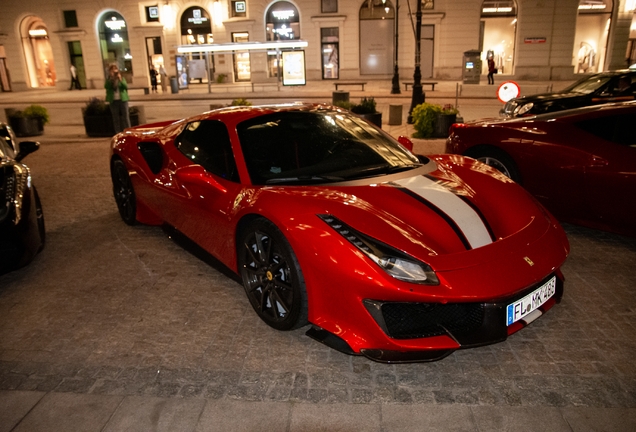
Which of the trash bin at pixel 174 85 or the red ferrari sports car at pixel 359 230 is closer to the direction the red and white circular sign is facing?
the red ferrari sports car

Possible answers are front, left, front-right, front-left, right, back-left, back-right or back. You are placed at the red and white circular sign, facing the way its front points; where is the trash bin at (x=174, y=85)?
back-right

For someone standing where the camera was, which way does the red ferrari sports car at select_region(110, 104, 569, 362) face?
facing the viewer and to the right of the viewer

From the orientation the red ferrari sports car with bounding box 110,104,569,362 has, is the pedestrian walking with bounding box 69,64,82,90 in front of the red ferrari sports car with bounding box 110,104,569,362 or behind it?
behind

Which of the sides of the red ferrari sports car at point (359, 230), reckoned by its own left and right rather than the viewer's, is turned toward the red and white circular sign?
left

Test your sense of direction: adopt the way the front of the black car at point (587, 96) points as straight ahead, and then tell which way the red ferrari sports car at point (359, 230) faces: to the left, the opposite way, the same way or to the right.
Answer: to the left

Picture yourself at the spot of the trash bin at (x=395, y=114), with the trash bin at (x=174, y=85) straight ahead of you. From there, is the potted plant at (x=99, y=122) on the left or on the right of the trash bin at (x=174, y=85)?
left

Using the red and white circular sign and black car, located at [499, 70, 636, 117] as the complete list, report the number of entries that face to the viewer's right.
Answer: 0

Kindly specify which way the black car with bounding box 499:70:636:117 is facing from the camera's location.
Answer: facing the viewer and to the left of the viewer

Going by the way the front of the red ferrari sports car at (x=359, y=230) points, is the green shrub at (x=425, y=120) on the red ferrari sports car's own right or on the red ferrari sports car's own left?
on the red ferrari sports car's own left

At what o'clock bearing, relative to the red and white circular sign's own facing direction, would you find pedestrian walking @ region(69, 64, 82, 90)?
The pedestrian walking is roughly at 4 o'clock from the red and white circular sign.

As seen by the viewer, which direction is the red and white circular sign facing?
toward the camera

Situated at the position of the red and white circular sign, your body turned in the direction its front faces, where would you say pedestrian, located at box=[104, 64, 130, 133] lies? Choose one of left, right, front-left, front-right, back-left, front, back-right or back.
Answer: right

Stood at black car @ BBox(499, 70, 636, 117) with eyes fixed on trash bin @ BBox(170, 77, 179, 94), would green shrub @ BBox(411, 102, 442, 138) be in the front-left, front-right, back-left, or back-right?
front-left

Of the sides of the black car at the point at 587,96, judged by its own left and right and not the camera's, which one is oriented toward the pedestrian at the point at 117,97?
front
